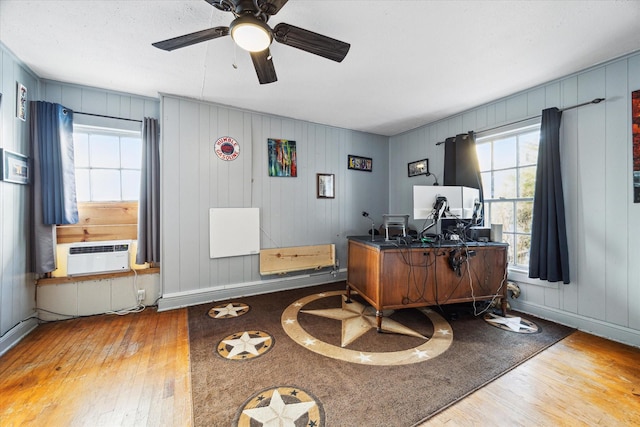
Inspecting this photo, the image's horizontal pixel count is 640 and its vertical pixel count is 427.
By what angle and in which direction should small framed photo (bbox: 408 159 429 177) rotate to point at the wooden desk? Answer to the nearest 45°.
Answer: approximately 45° to its left

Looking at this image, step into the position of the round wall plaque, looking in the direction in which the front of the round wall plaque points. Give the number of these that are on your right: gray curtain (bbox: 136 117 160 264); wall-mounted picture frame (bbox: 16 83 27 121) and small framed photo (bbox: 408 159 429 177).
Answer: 2

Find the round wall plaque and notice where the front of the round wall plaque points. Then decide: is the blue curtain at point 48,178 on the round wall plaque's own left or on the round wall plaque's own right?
on the round wall plaque's own right

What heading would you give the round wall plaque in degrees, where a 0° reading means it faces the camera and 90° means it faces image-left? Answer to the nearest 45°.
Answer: approximately 0°

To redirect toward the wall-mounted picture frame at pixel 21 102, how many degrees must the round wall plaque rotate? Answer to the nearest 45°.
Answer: approximately 90° to its right

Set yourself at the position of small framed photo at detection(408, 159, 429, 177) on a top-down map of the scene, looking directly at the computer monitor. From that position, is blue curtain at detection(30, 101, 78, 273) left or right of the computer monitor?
right

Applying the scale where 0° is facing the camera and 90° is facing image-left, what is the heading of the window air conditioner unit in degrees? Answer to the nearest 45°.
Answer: approximately 0°

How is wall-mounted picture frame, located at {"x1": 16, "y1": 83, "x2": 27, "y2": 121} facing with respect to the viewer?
to the viewer's right

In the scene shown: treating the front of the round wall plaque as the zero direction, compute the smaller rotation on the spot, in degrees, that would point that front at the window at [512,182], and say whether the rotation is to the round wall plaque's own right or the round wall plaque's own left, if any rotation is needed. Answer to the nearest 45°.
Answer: approximately 45° to the round wall plaque's own left
